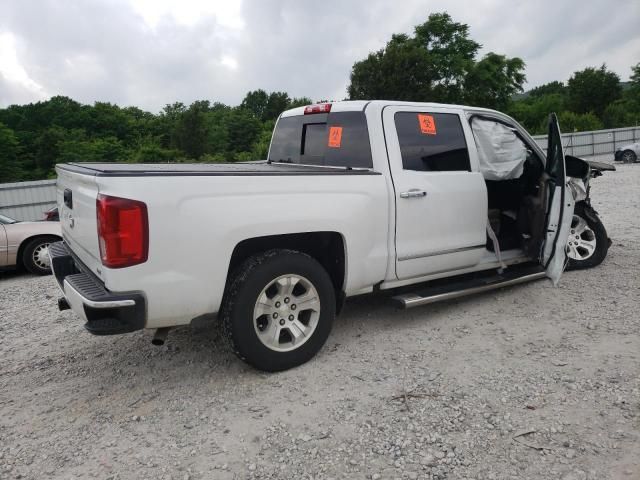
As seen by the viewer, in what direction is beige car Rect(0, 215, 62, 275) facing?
to the viewer's right

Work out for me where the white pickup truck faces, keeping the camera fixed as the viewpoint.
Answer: facing away from the viewer and to the right of the viewer

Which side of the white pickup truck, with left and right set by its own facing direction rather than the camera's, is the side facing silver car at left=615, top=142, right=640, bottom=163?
front

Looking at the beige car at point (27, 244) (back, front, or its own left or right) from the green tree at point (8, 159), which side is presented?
left
